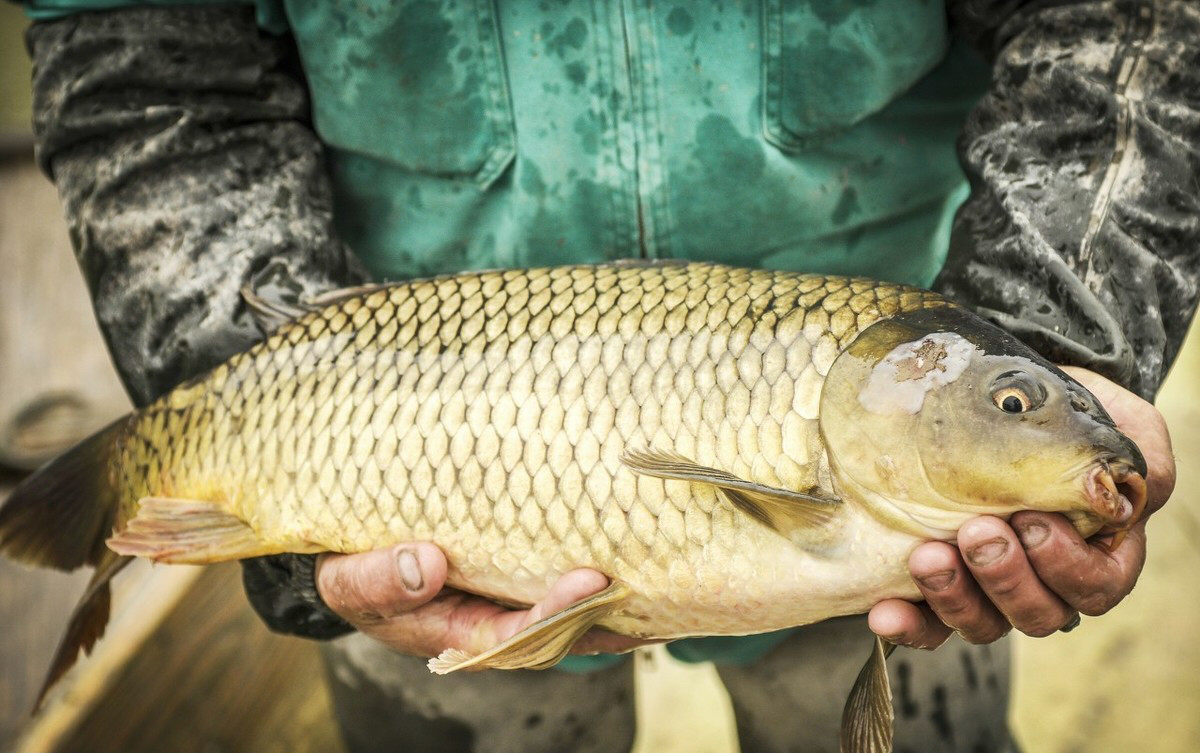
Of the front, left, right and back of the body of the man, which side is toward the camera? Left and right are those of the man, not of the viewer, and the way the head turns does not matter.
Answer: front

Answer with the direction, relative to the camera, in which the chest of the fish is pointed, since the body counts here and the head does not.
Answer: to the viewer's right
